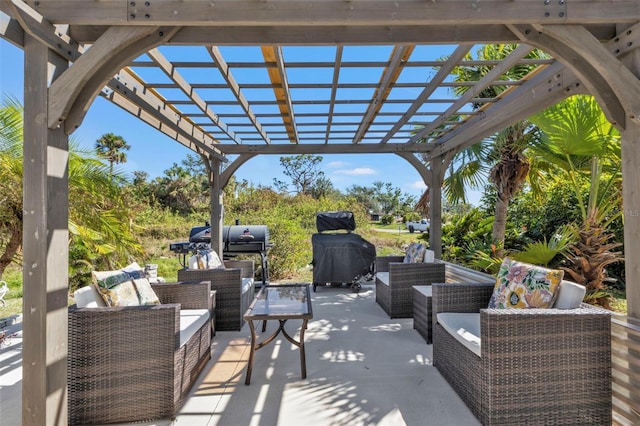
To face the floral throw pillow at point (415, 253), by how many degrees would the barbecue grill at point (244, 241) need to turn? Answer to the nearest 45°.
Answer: approximately 45° to its left

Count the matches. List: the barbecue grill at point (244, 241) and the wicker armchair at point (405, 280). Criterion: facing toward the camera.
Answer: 1

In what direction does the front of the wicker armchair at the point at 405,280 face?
to the viewer's left

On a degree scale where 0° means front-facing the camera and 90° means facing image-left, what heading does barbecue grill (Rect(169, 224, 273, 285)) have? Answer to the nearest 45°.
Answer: approximately 0°

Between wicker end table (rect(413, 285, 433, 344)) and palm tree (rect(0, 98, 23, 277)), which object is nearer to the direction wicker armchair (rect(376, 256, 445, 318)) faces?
the palm tree

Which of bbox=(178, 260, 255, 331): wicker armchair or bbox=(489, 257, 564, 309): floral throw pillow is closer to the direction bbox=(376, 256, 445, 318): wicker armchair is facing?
the wicker armchair

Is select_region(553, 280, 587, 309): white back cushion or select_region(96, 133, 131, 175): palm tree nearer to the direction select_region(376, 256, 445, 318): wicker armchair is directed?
the palm tree
